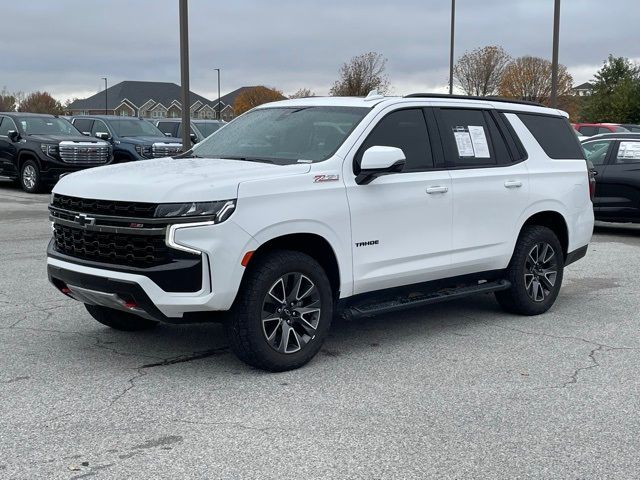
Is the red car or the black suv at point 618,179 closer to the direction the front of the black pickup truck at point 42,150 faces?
the black suv

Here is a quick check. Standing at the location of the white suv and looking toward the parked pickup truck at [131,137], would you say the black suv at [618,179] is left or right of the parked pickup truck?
right

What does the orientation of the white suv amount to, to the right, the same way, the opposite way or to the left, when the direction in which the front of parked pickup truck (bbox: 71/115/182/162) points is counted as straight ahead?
to the right

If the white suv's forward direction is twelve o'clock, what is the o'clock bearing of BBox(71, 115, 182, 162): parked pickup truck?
The parked pickup truck is roughly at 4 o'clock from the white suv.

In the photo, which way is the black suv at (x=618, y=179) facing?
to the viewer's left

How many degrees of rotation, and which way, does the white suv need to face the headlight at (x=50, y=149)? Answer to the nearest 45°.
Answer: approximately 90° to its right

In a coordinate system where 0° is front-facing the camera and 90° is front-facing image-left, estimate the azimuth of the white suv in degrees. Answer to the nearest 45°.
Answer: approximately 45°

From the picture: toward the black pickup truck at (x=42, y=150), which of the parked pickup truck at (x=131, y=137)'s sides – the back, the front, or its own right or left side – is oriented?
right

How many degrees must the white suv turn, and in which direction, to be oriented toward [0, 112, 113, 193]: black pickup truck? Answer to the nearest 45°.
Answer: approximately 90° to its right
